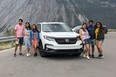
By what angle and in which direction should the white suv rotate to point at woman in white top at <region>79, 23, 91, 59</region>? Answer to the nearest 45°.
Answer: approximately 45° to its left

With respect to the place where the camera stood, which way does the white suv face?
facing the viewer and to the right of the viewer
